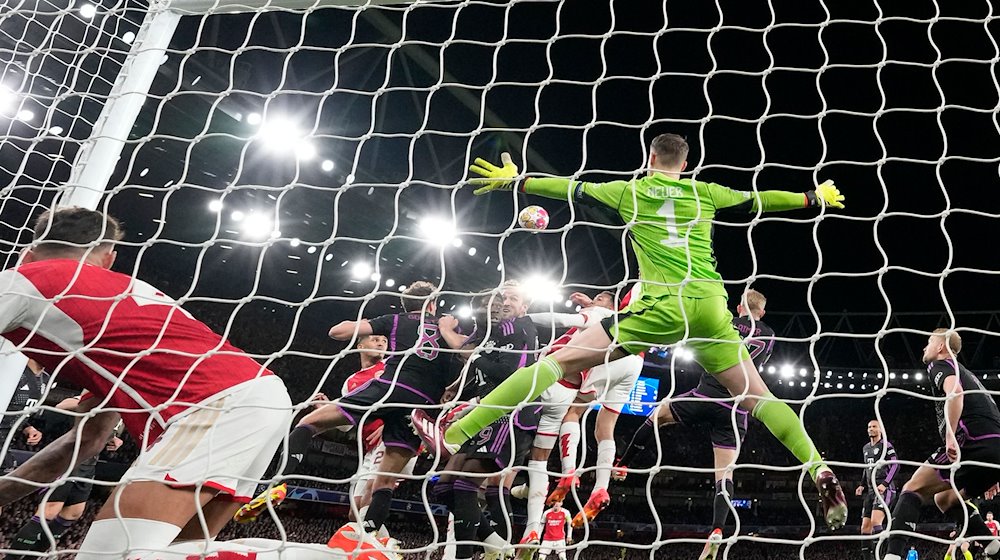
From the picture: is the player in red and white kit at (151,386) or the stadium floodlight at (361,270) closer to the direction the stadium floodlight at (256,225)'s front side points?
the player in red and white kit

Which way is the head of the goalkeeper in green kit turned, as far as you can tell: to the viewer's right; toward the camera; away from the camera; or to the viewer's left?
away from the camera

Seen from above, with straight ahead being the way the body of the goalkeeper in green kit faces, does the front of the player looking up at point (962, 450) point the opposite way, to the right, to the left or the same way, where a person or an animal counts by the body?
to the left

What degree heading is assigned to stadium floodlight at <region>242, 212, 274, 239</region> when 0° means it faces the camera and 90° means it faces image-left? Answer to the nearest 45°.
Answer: approximately 0°

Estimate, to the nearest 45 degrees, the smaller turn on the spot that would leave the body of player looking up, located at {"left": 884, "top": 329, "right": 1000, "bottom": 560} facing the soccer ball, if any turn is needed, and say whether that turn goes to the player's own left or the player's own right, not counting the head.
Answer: approximately 45° to the player's own left

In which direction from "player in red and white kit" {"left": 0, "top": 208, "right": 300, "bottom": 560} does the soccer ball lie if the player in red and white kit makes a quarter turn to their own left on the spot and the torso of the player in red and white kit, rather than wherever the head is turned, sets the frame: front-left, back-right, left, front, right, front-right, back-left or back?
back

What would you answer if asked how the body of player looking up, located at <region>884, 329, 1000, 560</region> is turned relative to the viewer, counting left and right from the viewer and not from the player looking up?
facing to the left of the viewer

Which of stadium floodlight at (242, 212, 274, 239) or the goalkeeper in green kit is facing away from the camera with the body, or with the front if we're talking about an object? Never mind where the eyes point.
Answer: the goalkeeper in green kit

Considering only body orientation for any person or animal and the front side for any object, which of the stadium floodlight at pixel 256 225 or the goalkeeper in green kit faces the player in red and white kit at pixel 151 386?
the stadium floodlight
